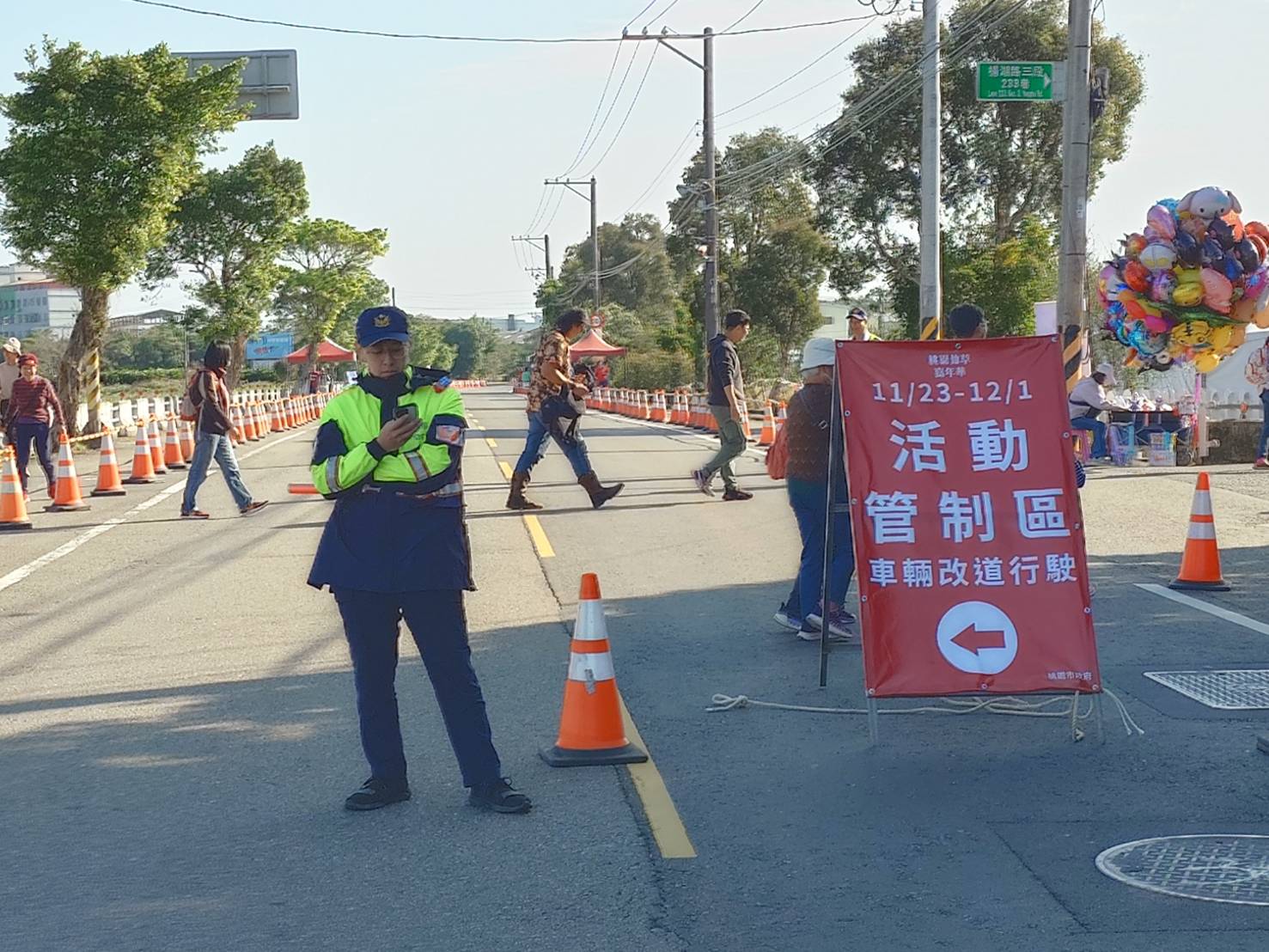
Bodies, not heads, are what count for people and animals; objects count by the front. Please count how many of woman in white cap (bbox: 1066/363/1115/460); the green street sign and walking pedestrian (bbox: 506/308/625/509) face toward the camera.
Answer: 1

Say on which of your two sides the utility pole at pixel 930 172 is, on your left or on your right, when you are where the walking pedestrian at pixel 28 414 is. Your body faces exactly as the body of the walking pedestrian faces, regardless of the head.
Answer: on your left

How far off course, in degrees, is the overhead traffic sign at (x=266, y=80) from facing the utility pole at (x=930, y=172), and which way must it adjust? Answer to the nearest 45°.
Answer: approximately 135° to its right

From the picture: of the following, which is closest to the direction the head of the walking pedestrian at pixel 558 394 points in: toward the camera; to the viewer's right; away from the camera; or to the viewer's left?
to the viewer's right

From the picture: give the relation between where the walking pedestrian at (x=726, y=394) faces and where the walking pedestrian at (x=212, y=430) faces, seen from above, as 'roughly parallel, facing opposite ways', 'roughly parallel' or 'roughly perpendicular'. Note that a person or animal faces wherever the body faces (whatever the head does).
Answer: roughly parallel

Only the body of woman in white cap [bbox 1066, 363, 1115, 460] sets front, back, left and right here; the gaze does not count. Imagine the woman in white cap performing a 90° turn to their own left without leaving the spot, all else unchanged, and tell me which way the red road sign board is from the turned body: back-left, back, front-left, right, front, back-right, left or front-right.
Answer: back

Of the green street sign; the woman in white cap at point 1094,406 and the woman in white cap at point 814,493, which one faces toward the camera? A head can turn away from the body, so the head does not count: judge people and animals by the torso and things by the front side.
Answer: the green street sign

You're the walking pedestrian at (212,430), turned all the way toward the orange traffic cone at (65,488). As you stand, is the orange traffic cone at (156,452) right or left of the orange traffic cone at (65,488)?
right

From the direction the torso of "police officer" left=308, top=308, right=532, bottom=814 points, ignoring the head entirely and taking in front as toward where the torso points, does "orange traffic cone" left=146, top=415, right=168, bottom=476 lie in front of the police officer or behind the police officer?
behind

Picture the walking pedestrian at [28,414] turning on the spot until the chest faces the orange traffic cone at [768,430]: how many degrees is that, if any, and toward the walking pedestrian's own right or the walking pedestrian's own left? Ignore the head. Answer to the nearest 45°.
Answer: approximately 90° to the walking pedestrian's own left

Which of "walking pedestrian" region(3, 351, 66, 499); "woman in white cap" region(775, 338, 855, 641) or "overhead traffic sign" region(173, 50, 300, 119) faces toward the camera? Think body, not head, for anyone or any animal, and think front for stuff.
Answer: the walking pedestrian

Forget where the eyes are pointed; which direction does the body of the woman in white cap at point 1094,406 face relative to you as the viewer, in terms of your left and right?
facing to the right of the viewer

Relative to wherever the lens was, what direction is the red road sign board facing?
facing the viewer

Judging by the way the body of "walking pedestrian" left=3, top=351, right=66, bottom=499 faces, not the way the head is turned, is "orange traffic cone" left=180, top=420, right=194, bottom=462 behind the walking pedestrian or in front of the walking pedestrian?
behind

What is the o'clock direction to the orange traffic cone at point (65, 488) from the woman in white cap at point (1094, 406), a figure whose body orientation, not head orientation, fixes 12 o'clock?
The orange traffic cone is roughly at 5 o'clock from the woman in white cap.
